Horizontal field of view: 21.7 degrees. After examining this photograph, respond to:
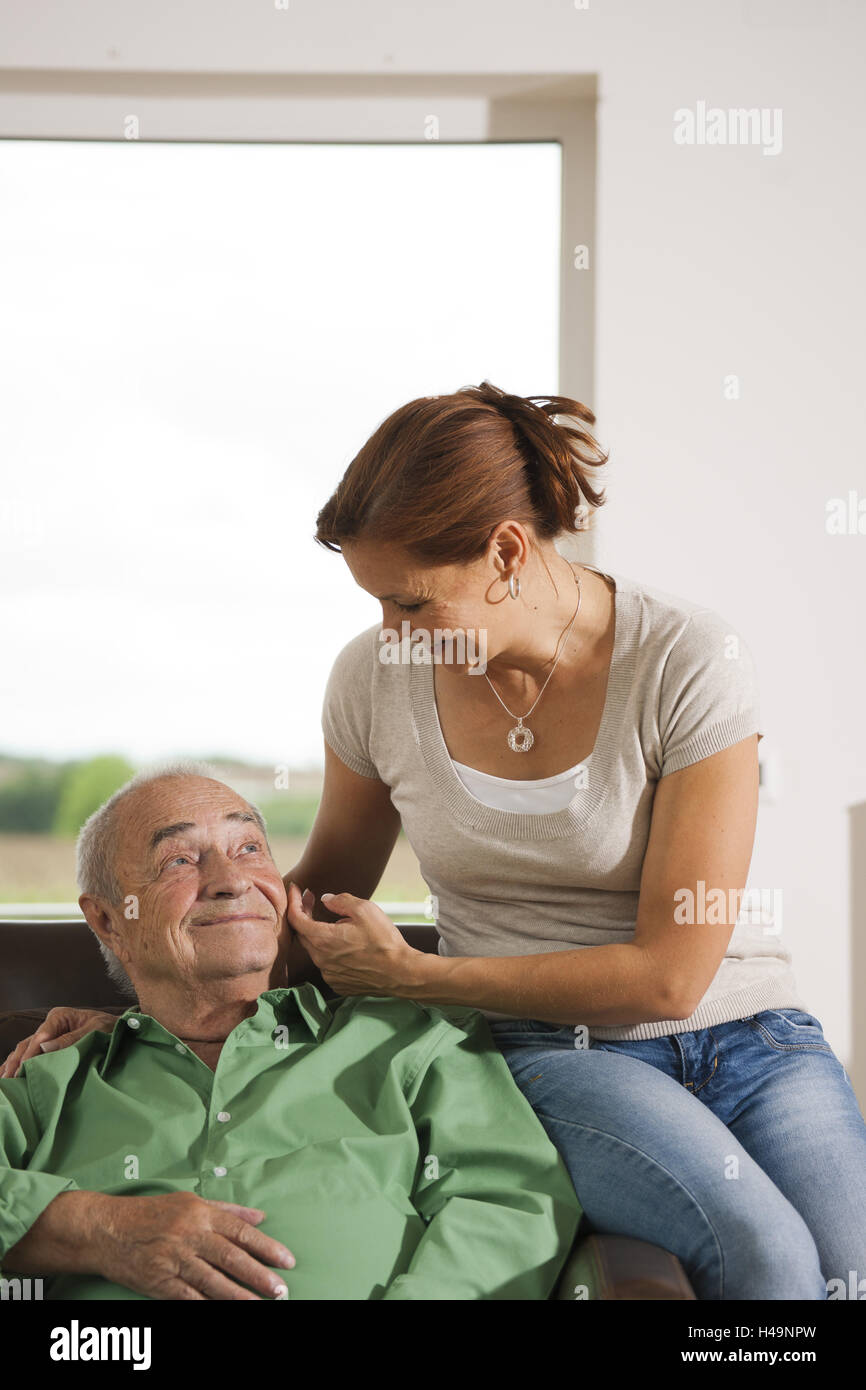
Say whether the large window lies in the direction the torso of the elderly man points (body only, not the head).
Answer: no

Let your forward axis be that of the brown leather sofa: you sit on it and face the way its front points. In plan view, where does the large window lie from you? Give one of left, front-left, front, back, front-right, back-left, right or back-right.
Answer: back

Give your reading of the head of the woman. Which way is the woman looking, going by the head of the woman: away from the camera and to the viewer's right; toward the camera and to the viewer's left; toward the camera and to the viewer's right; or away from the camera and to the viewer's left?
toward the camera and to the viewer's left

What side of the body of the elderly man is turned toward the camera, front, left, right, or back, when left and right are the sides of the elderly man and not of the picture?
front

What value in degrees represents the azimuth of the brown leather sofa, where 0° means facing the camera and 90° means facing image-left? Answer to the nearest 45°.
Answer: approximately 0°

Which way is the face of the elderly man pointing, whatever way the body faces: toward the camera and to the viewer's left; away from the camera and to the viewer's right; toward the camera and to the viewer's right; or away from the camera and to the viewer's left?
toward the camera and to the viewer's right
